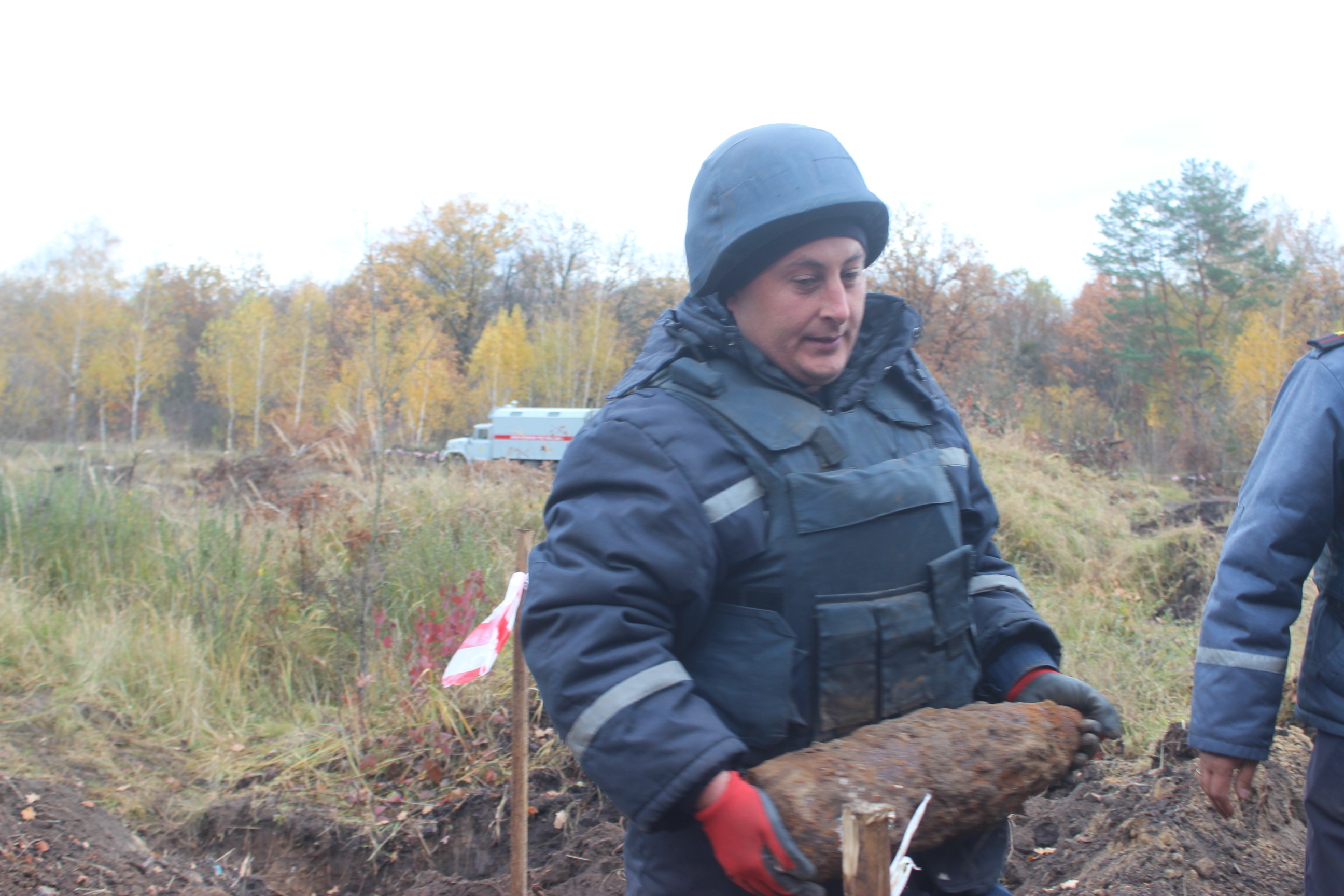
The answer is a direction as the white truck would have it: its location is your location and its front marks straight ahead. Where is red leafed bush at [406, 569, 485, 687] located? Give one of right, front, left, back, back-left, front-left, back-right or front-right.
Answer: left

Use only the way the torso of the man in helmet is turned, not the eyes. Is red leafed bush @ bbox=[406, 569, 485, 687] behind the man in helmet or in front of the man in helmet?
behind

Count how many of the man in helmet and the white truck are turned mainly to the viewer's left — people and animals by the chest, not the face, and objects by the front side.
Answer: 1

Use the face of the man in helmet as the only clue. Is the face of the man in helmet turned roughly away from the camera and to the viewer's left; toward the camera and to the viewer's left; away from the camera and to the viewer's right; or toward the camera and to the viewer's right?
toward the camera and to the viewer's right

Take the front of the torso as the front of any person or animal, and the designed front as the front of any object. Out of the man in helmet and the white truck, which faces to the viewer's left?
the white truck

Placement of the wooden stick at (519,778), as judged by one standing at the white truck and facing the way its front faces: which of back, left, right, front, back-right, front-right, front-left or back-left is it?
left

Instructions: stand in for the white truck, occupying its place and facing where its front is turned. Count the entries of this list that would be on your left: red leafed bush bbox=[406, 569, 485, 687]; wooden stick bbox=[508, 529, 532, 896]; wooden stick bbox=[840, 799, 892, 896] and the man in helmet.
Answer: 4

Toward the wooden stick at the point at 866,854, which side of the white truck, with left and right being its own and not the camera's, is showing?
left

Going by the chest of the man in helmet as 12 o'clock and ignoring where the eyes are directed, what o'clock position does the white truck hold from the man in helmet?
The white truck is roughly at 7 o'clock from the man in helmet.

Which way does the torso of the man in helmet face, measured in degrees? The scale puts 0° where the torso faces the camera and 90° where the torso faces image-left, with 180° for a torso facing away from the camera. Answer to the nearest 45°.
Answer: approximately 315°

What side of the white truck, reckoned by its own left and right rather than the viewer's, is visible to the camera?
left

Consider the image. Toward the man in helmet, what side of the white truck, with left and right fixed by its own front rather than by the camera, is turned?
left
